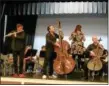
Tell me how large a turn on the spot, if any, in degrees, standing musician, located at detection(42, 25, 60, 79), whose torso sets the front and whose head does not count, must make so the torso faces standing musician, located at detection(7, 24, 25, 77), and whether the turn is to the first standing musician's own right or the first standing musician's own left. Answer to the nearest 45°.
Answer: approximately 135° to the first standing musician's own right

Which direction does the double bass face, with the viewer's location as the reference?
facing the viewer

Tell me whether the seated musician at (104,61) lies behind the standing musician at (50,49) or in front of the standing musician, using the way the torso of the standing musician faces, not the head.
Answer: in front

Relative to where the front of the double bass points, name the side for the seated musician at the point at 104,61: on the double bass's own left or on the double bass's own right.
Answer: on the double bass's own left

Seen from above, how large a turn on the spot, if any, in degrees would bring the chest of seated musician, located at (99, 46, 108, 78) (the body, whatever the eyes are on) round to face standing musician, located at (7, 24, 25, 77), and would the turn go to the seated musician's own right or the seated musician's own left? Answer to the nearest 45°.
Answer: approximately 45° to the seated musician's own right

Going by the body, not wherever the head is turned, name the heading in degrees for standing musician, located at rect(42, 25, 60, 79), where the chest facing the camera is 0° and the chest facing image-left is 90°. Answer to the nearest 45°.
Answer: approximately 315°

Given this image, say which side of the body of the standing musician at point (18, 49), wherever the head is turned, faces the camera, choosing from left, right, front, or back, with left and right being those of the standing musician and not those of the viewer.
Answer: front

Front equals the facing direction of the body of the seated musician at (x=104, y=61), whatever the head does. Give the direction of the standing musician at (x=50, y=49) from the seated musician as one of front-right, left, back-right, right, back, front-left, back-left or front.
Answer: front-right

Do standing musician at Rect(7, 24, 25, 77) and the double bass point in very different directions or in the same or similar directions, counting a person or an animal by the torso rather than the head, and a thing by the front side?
same or similar directions

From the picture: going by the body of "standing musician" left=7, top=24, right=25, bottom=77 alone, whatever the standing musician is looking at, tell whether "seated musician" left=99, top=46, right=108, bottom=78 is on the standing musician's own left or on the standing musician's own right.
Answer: on the standing musician's own left

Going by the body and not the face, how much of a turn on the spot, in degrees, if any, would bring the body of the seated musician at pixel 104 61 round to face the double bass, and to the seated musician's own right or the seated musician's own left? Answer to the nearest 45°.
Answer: approximately 45° to the seated musician's own right

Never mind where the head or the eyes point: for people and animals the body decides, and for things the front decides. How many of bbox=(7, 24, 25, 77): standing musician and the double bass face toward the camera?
2

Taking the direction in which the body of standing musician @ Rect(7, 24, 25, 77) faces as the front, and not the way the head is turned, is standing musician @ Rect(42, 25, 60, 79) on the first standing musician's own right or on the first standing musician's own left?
on the first standing musician's own left

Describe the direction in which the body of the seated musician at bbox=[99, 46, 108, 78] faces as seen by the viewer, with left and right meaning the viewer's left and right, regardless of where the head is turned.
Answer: facing the viewer and to the left of the viewer
